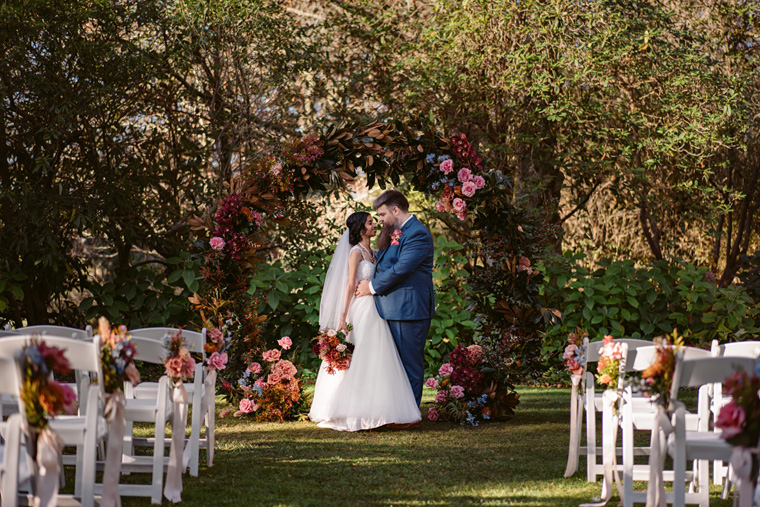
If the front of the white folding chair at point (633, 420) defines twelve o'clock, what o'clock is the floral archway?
The floral archway is roughly at 11 o'clock from the white folding chair.

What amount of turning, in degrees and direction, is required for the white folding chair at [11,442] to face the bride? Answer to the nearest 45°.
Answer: approximately 45° to its right

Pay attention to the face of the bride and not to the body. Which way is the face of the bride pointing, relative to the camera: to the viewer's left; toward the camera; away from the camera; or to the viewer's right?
to the viewer's right

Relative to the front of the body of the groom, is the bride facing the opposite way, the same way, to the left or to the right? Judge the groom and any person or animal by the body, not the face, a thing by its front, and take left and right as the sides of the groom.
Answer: the opposite way

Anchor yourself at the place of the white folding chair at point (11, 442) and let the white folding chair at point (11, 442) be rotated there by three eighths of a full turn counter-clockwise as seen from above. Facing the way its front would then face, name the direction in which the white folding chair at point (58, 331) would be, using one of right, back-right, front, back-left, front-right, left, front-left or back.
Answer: back-right

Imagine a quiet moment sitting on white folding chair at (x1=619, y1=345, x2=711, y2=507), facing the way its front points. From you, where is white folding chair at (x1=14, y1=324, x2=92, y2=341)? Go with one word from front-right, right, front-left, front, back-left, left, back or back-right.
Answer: left

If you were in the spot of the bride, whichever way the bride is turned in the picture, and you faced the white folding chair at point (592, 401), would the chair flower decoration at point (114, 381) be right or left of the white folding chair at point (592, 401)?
right

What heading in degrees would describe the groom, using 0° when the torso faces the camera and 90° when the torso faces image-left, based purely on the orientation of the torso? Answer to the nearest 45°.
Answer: approximately 90°

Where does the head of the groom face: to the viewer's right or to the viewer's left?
to the viewer's left

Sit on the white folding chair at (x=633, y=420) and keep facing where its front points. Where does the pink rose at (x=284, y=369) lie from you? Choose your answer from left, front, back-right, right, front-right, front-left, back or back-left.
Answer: front-left

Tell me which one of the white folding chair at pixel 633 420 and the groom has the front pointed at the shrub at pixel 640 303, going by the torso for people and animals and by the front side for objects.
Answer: the white folding chair

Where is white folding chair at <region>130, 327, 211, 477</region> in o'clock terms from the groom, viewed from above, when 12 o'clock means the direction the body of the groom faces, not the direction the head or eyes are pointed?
The white folding chair is roughly at 10 o'clock from the groom.

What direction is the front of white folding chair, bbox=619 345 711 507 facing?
away from the camera

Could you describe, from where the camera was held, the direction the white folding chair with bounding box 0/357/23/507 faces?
facing away from the viewer

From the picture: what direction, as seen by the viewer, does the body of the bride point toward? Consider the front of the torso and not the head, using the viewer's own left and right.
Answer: facing to the right of the viewer

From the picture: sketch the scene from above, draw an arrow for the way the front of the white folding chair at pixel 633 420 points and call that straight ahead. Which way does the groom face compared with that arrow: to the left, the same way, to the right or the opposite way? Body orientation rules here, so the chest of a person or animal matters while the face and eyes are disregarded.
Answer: to the left

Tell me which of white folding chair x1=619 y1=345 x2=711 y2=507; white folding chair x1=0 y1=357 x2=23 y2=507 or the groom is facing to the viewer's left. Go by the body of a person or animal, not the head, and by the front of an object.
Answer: the groom
